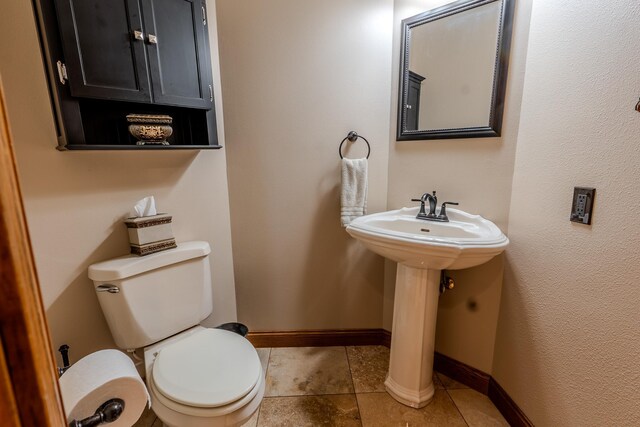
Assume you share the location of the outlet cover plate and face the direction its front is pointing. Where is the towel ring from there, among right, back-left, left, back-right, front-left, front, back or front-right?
front-right

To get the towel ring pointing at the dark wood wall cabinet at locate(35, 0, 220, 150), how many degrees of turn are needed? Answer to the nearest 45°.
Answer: approximately 45° to its right

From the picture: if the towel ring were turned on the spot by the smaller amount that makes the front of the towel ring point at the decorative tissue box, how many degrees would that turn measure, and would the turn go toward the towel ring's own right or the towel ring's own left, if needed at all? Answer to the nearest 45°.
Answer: approximately 45° to the towel ring's own right

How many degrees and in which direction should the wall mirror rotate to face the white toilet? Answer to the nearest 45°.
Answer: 0° — it already faces it

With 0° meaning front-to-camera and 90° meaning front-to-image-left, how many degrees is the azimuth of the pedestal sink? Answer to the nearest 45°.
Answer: approximately 45°

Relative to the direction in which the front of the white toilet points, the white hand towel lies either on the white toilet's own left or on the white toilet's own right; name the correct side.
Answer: on the white toilet's own left
